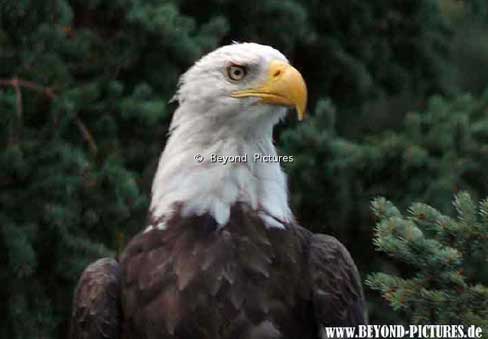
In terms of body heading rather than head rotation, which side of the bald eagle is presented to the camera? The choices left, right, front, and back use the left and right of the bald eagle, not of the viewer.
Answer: front
